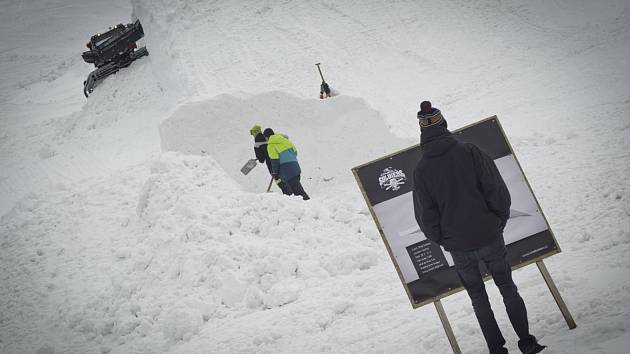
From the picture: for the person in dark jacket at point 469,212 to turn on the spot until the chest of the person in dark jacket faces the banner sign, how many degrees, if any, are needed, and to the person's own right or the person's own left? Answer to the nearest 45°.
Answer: approximately 45° to the person's own left

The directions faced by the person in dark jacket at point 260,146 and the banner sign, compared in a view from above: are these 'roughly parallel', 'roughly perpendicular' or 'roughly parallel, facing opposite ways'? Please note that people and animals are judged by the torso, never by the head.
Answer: roughly perpendicular

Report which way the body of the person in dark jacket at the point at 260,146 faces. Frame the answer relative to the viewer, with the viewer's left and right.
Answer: facing to the left of the viewer

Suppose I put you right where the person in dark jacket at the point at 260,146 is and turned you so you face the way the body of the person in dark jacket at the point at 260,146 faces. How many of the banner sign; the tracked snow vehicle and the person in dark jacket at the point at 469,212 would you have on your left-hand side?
2

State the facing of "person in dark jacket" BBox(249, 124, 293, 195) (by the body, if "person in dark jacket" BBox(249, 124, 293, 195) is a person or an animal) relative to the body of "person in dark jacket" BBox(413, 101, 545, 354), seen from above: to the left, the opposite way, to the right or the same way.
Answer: to the left

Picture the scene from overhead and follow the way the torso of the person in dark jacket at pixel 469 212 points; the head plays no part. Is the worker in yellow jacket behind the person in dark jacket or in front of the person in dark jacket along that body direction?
in front

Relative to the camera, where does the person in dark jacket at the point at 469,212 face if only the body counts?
away from the camera

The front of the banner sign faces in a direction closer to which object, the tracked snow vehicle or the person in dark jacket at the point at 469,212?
the person in dark jacket

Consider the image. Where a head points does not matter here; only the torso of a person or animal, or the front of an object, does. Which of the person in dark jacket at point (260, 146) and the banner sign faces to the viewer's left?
the person in dark jacket

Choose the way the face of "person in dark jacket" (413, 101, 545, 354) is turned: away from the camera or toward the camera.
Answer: away from the camera

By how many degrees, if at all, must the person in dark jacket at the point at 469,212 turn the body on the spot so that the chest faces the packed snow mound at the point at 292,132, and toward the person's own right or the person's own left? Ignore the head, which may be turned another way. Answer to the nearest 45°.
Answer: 0° — they already face it

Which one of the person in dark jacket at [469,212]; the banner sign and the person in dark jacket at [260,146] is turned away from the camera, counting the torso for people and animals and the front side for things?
the person in dark jacket at [469,212]

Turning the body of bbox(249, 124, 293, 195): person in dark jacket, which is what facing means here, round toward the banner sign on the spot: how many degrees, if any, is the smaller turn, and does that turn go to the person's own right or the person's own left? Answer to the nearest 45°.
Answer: approximately 90° to the person's own left

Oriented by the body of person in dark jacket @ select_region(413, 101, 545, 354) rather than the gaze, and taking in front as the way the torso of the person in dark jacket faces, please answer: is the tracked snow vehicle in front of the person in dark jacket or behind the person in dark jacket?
in front

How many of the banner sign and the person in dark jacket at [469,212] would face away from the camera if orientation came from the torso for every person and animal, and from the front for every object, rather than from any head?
1
